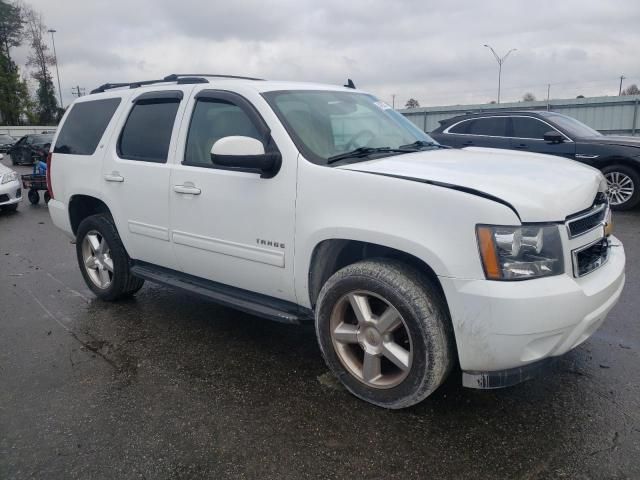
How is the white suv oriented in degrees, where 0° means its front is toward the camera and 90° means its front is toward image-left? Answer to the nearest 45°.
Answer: approximately 315°

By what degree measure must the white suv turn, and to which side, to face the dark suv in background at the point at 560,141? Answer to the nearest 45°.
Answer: approximately 90° to its left

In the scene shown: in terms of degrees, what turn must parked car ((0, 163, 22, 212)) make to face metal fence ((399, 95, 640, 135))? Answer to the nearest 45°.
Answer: approximately 45° to its left

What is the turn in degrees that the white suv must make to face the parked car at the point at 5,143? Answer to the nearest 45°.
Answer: approximately 180°

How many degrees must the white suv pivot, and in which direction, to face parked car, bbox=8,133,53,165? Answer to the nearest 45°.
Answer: approximately 180°

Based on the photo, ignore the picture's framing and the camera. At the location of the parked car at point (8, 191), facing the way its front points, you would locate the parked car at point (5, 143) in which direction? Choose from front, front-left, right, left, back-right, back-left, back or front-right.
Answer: back-left

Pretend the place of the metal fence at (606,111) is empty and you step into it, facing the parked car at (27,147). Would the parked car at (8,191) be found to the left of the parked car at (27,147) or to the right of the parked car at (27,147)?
left

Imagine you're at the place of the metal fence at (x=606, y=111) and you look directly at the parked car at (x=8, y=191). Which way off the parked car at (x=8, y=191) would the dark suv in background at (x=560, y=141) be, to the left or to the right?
left

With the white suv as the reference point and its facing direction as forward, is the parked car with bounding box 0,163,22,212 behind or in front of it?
behind

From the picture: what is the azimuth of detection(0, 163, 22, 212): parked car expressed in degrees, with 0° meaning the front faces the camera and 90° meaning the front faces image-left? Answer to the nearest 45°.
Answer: approximately 315°

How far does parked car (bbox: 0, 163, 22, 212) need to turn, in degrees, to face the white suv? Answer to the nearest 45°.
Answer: approximately 45° to its right
